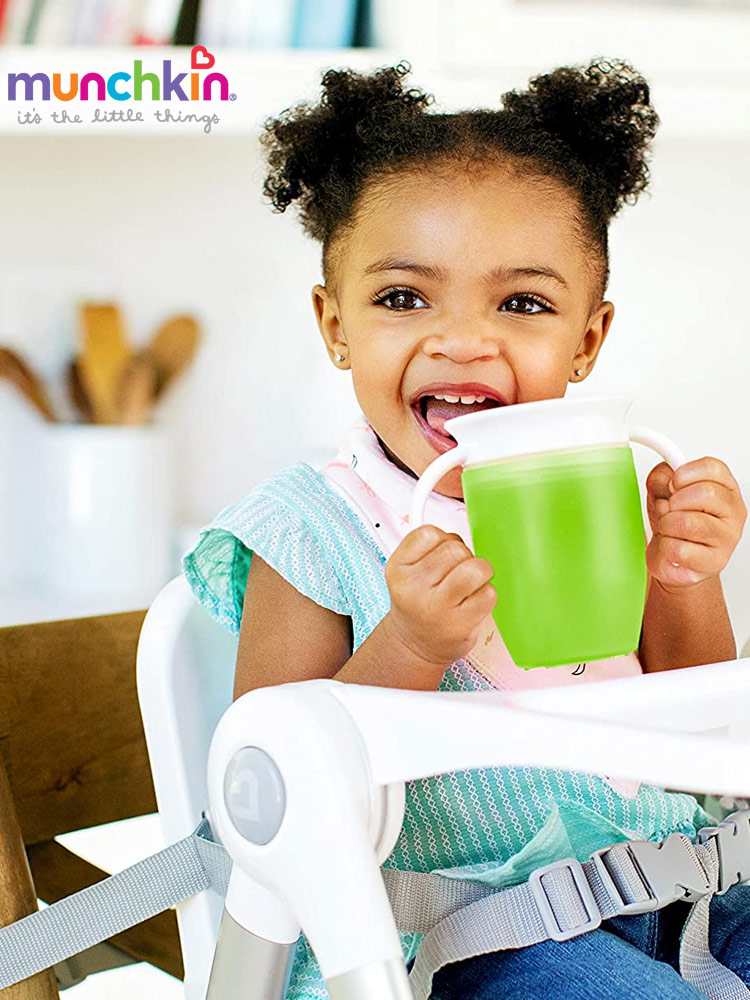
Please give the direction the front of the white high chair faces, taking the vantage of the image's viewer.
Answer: facing the viewer and to the right of the viewer

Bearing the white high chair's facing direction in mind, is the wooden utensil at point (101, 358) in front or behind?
behind

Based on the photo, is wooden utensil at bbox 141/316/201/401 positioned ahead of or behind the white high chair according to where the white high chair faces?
behind

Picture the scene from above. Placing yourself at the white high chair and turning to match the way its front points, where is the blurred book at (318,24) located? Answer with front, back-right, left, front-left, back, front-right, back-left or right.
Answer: back-left

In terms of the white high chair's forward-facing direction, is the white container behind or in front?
behind
